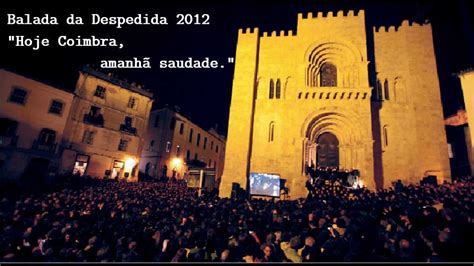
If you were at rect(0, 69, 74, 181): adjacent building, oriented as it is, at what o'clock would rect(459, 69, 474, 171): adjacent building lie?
rect(459, 69, 474, 171): adjacent building is roughly at 12 o'clock from rect(0, 69, 74, 181): adjacent building.

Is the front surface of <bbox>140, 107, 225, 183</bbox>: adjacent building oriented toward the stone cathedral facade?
yes

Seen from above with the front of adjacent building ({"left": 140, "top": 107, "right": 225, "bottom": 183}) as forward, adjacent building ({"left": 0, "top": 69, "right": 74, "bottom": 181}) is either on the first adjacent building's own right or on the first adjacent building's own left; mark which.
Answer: on the first adjacent building's own right

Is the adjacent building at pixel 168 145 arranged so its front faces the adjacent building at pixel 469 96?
yes

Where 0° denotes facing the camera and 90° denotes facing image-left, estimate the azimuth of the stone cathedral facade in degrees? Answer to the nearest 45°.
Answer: approximately 0°

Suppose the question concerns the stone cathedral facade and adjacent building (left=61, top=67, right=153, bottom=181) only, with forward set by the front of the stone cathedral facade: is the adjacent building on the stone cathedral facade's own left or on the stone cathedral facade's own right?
on the stone cathedral facade's own right

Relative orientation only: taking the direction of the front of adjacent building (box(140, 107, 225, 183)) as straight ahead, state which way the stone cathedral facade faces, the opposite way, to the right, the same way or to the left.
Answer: to the right

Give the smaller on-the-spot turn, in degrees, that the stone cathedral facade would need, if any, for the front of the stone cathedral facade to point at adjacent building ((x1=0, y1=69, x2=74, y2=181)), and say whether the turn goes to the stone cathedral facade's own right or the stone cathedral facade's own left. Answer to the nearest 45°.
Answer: approximately 90° to the stone cathedral facade's own right

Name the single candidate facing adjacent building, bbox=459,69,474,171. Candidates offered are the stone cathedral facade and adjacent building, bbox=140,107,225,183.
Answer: adjacent building, bbox=140,107,225,183

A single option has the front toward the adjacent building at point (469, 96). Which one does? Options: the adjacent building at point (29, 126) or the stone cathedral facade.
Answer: the adjacent building at point (29, 126)

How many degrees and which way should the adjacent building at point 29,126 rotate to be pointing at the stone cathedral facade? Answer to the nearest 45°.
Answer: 0° — it already faces it

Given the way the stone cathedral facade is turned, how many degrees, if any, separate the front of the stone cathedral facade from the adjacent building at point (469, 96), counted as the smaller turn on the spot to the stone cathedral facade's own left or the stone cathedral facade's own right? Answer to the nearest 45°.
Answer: approximately 90° to the stone cathedral facade's own left

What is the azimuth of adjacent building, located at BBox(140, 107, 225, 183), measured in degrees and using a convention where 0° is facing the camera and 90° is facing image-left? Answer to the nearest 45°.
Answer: approximately 315°
